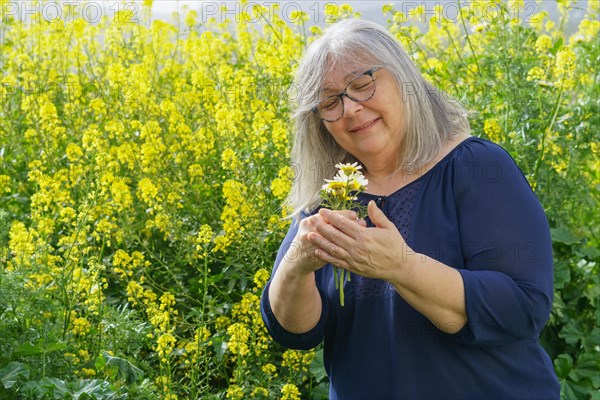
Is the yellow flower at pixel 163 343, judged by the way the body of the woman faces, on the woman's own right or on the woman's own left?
on the woman's own right

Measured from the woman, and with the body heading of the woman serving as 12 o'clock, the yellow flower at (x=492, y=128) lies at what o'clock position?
The yellow flower is roughly at 5 o'clock from the woman.

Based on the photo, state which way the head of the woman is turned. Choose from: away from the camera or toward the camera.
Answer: toward the camera

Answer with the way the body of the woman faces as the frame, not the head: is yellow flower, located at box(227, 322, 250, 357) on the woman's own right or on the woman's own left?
on the woman's own right

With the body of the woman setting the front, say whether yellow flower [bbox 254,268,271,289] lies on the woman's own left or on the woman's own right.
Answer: on the woman's own right

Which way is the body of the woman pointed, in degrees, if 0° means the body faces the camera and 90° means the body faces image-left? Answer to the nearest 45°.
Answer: approximately 45°

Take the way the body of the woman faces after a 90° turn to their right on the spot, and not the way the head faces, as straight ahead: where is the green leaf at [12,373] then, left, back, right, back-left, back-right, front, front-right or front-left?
front-left
